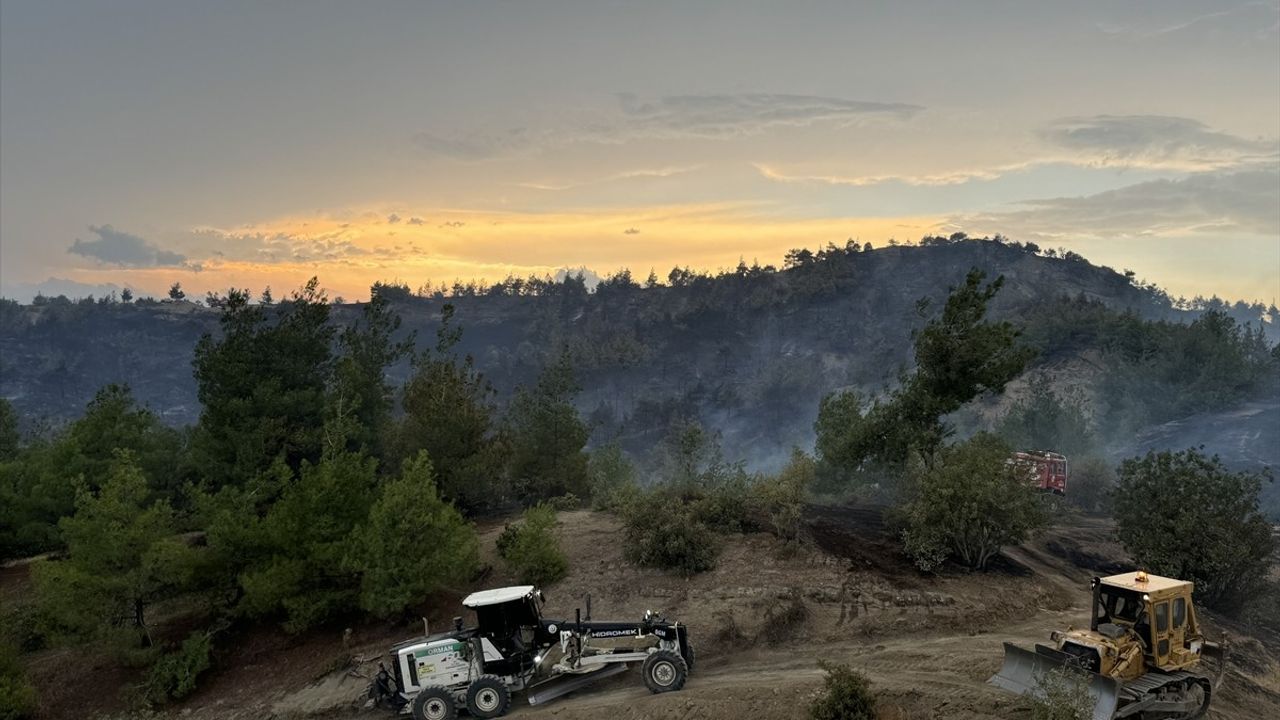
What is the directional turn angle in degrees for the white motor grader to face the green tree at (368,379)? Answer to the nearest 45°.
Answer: approximately 90° to its left

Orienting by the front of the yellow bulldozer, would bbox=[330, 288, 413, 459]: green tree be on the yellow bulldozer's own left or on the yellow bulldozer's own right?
on the yellow bulldozer's own right

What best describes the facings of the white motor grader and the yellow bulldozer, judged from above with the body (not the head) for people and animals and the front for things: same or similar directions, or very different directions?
very different directions

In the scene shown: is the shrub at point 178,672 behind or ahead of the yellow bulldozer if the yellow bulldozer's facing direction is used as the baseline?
ahead

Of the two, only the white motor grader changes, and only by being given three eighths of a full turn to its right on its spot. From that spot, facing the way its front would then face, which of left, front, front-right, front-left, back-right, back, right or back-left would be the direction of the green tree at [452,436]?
back-right

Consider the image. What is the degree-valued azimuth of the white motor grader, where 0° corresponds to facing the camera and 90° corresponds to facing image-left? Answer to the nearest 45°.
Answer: approximately 270°

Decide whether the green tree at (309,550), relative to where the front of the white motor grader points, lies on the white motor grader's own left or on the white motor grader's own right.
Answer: on the white motor grader's own left

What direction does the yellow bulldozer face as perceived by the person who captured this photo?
facing the viewer and to the left of the viewer

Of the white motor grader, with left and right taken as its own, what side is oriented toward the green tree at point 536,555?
left

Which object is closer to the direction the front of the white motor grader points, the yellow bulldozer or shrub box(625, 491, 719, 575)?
the yellow bulldozer

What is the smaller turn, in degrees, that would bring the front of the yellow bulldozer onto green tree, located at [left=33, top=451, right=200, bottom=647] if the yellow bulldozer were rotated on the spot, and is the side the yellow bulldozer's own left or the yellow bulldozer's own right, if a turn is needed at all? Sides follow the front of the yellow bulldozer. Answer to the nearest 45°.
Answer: approximately 45° to the yellow bulldozer's own right

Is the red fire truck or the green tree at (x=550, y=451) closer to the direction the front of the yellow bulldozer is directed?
the green tree

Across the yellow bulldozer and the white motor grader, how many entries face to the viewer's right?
1

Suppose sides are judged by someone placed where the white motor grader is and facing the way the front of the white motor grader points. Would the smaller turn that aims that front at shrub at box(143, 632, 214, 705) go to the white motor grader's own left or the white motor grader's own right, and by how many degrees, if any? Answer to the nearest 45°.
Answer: approximately 135° to the white motor grader's own left

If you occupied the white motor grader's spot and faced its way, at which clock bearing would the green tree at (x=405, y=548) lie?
The green tree is roughly at 8 o'clock from the white motor grader.

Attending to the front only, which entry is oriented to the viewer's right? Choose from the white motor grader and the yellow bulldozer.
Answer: the white motor grader
